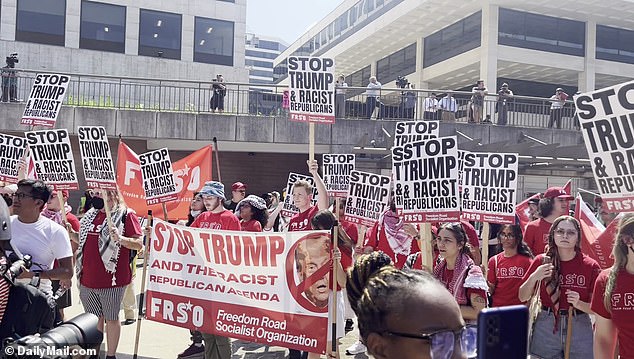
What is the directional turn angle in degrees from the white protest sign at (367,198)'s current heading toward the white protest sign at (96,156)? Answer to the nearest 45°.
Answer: approximately 90° to its right

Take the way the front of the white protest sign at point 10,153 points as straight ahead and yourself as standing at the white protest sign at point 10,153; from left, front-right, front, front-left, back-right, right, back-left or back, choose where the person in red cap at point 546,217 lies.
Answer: front-left

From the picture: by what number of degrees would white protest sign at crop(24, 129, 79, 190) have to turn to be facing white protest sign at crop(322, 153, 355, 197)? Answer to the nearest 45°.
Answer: approximately 90° to its left

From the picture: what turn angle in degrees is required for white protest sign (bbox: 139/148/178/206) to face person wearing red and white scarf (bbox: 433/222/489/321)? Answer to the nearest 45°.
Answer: approximately 45° to its left

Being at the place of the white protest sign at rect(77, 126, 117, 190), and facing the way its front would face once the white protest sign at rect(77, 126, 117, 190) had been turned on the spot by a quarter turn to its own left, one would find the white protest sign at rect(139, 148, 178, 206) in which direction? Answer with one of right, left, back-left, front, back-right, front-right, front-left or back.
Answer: front

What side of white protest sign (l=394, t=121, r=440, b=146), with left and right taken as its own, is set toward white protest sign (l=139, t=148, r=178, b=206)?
right

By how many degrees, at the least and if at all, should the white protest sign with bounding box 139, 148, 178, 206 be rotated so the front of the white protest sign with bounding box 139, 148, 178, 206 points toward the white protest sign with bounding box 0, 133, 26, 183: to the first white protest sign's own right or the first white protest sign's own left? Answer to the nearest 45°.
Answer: approximately 135° to the first white protest sign's own right
